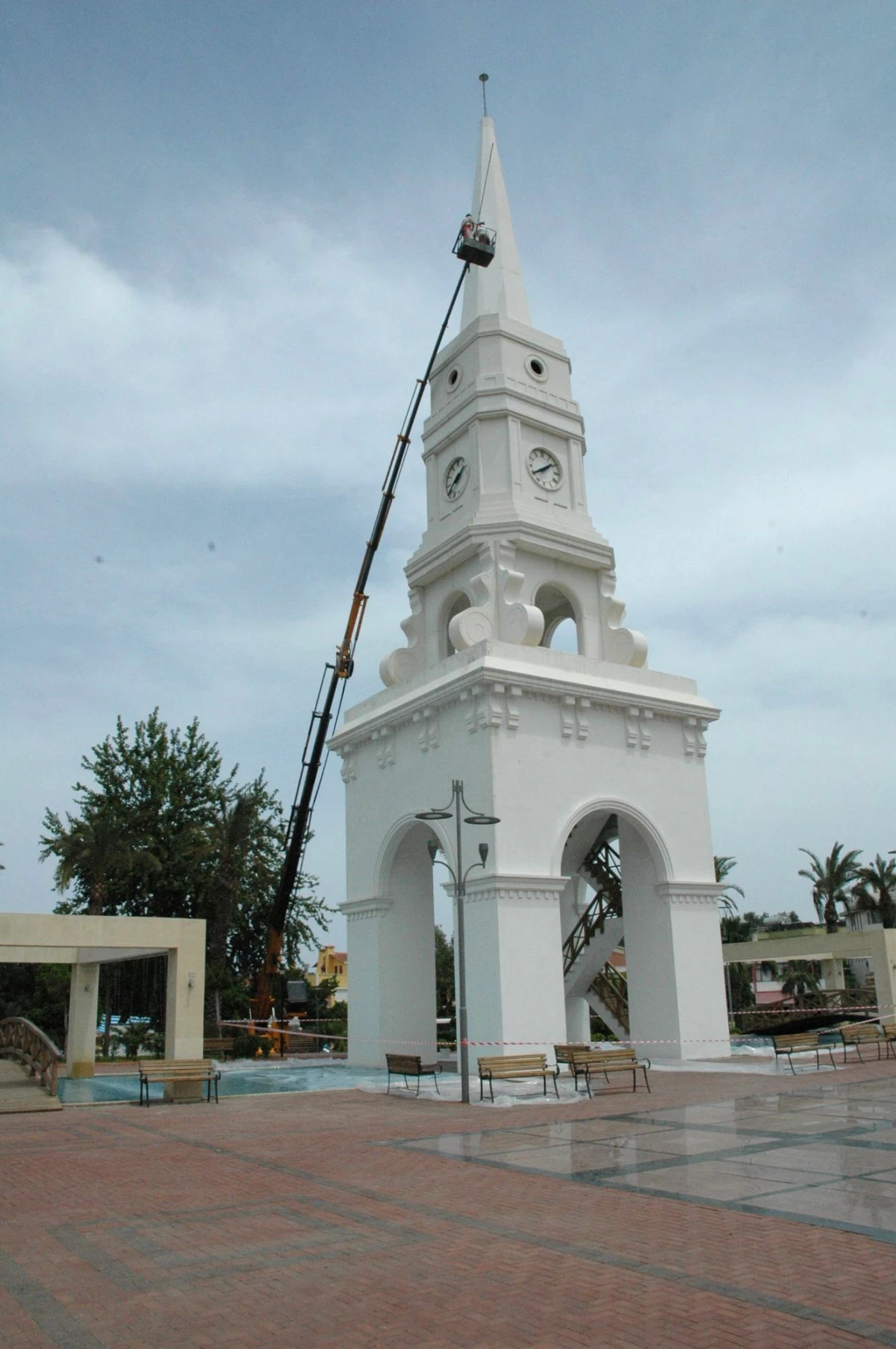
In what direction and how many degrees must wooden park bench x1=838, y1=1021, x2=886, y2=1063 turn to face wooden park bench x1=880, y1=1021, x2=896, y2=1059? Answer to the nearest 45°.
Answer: approximately 90° to its left

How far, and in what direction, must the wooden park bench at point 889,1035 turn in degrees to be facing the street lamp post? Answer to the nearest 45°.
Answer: approximately 90° to its right

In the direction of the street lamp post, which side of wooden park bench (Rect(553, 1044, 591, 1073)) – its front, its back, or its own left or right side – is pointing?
right

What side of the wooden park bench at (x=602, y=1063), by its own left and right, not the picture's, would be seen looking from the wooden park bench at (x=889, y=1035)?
left

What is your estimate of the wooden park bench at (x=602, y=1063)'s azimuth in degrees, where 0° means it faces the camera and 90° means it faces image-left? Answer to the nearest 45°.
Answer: approximately 315°

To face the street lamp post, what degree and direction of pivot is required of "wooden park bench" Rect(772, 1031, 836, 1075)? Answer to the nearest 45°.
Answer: approximately 90° to its right

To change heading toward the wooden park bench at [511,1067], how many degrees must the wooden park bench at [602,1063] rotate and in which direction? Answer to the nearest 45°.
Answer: approximately 135° to its right

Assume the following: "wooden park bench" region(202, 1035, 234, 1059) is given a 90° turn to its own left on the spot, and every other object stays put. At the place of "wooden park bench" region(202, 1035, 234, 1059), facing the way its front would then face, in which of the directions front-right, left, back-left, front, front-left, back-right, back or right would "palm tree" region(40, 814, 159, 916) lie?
back-left

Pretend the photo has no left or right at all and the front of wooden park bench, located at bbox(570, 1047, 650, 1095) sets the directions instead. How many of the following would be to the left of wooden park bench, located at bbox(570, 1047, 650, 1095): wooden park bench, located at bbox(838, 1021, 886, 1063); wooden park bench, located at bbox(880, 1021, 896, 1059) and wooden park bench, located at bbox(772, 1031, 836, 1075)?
3

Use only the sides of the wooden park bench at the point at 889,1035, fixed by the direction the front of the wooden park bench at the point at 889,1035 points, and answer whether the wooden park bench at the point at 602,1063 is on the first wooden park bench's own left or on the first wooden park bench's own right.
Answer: on the first wooden park bench's own right
